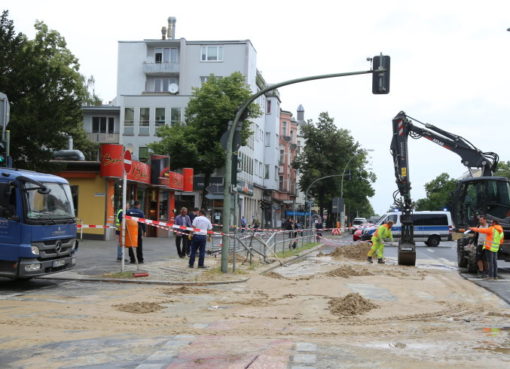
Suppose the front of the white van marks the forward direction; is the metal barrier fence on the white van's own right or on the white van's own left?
on the white van's own left

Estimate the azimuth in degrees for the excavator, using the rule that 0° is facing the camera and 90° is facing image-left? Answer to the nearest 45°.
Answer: approximately 45°

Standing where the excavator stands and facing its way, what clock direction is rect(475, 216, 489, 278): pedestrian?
The pedestrian is roughly at 10 o'clock from the excavator.

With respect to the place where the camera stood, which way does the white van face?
facing to the left of the viewer

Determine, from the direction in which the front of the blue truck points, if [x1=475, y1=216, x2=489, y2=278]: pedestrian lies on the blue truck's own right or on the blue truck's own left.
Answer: on the blue truck's own left

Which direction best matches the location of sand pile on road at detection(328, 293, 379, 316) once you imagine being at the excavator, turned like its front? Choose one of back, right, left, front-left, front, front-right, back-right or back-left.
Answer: front-left

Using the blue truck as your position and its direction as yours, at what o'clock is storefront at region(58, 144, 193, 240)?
The storefront is roughly at 8 o'clock from the blue truck.

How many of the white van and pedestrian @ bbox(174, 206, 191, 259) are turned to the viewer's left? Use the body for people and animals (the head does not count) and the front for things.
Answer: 1
